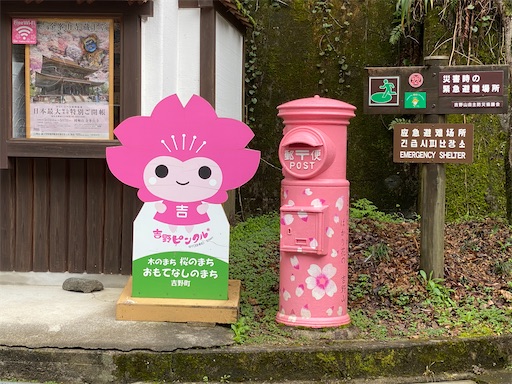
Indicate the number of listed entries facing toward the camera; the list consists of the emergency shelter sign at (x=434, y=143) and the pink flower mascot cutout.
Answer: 2

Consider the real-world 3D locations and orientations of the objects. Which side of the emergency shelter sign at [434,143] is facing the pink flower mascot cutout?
right

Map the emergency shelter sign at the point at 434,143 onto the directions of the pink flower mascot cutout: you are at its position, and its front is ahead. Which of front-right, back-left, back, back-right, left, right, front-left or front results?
left

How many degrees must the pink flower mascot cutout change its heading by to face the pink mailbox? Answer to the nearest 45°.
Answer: approximately 90° to its left

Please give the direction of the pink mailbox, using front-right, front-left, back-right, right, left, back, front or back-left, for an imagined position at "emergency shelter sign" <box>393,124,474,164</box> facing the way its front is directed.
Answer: front-right

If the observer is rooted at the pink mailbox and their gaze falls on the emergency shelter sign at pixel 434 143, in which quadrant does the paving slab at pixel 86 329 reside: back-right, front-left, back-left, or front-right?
back-left

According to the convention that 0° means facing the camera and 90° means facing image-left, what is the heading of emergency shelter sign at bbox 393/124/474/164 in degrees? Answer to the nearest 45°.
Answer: approximately 0°

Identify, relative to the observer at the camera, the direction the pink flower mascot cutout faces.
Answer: facing the viewer
